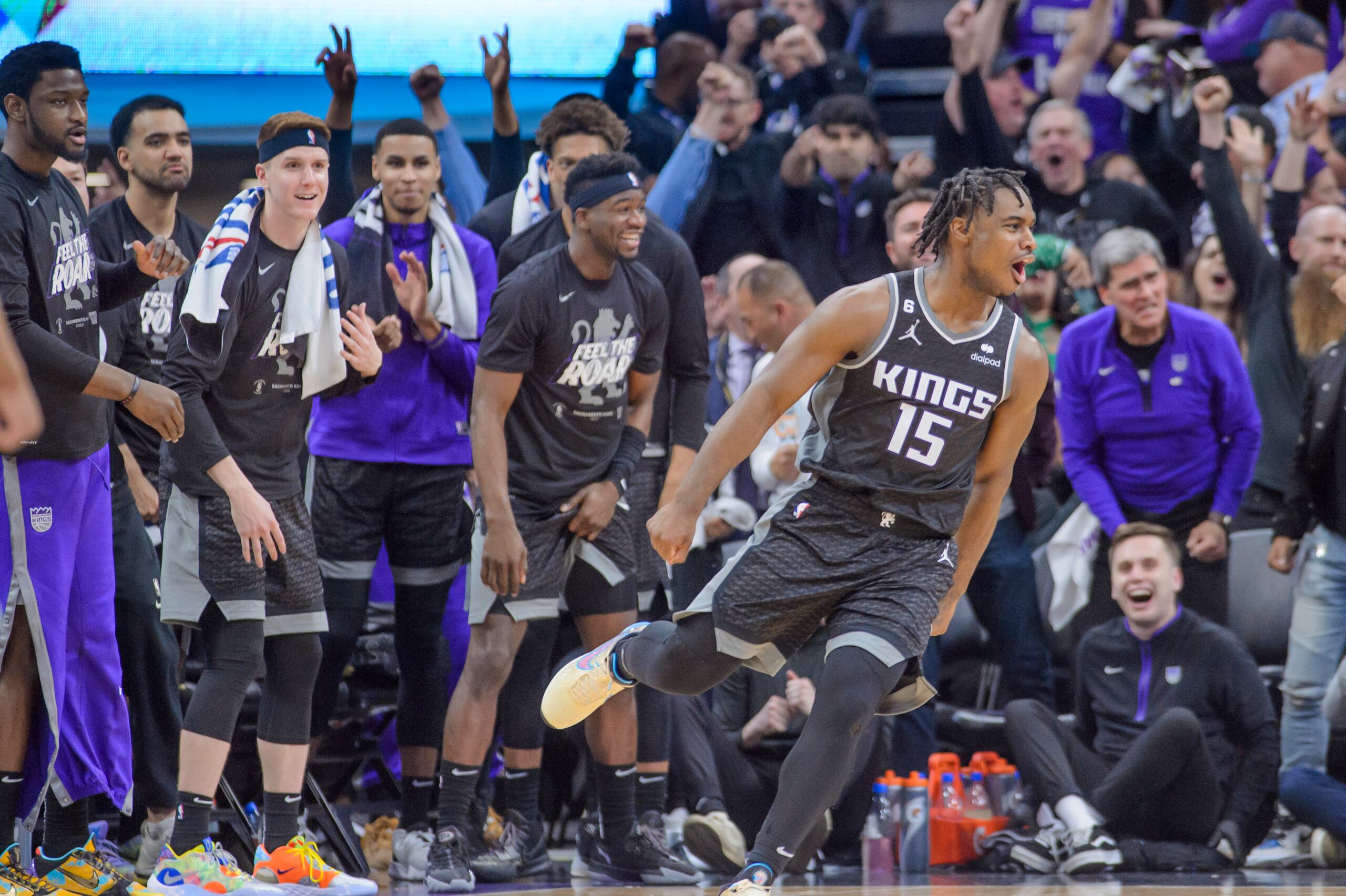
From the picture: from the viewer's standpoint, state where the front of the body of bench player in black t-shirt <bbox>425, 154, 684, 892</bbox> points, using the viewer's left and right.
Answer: facing the viewer and to the right of the viewer

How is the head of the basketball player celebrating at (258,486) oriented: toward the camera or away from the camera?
toward the camera

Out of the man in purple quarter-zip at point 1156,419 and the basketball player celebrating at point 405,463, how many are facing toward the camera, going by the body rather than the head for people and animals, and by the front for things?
2

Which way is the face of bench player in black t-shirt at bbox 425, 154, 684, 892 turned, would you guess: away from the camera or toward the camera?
toward the camera

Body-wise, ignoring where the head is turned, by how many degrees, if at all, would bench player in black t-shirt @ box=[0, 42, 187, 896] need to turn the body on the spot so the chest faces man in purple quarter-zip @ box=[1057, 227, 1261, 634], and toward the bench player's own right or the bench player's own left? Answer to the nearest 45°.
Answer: approximately 45° to the bench player's own left

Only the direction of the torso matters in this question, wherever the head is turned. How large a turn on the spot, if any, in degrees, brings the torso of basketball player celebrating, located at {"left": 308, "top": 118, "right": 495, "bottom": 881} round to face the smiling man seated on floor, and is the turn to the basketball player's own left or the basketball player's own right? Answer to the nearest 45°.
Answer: approximately 90° to the basketball player's own left

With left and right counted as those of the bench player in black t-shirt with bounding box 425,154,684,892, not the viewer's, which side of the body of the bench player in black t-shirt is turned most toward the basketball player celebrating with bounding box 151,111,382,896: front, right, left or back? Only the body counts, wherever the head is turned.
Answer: right

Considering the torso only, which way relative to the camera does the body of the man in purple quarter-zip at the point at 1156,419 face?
toward the camera

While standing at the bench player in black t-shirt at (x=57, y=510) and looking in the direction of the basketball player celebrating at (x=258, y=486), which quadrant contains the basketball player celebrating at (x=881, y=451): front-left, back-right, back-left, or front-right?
front-right

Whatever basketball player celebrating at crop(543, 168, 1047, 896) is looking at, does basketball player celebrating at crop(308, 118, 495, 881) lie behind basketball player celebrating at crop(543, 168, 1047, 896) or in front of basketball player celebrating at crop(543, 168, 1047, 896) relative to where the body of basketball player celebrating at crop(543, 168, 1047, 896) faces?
behind

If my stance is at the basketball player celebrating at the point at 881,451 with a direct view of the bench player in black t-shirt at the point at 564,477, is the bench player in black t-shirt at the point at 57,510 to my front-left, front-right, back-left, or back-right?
front-left

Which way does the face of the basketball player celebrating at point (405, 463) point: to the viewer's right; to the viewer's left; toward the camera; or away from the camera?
toward the camera

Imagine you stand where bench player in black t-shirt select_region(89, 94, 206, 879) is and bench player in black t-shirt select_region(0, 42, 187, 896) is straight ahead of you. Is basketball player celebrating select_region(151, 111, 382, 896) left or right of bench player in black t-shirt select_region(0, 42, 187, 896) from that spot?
left

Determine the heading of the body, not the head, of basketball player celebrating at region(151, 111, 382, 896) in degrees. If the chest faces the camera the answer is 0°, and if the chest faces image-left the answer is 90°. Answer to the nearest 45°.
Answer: approximately 315°

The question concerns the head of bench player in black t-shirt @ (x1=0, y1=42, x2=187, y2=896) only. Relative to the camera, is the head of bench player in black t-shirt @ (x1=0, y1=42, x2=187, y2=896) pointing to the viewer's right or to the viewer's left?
to the viewer's right

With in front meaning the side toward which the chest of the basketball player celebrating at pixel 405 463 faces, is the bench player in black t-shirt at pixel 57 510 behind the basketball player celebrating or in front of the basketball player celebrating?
in front
